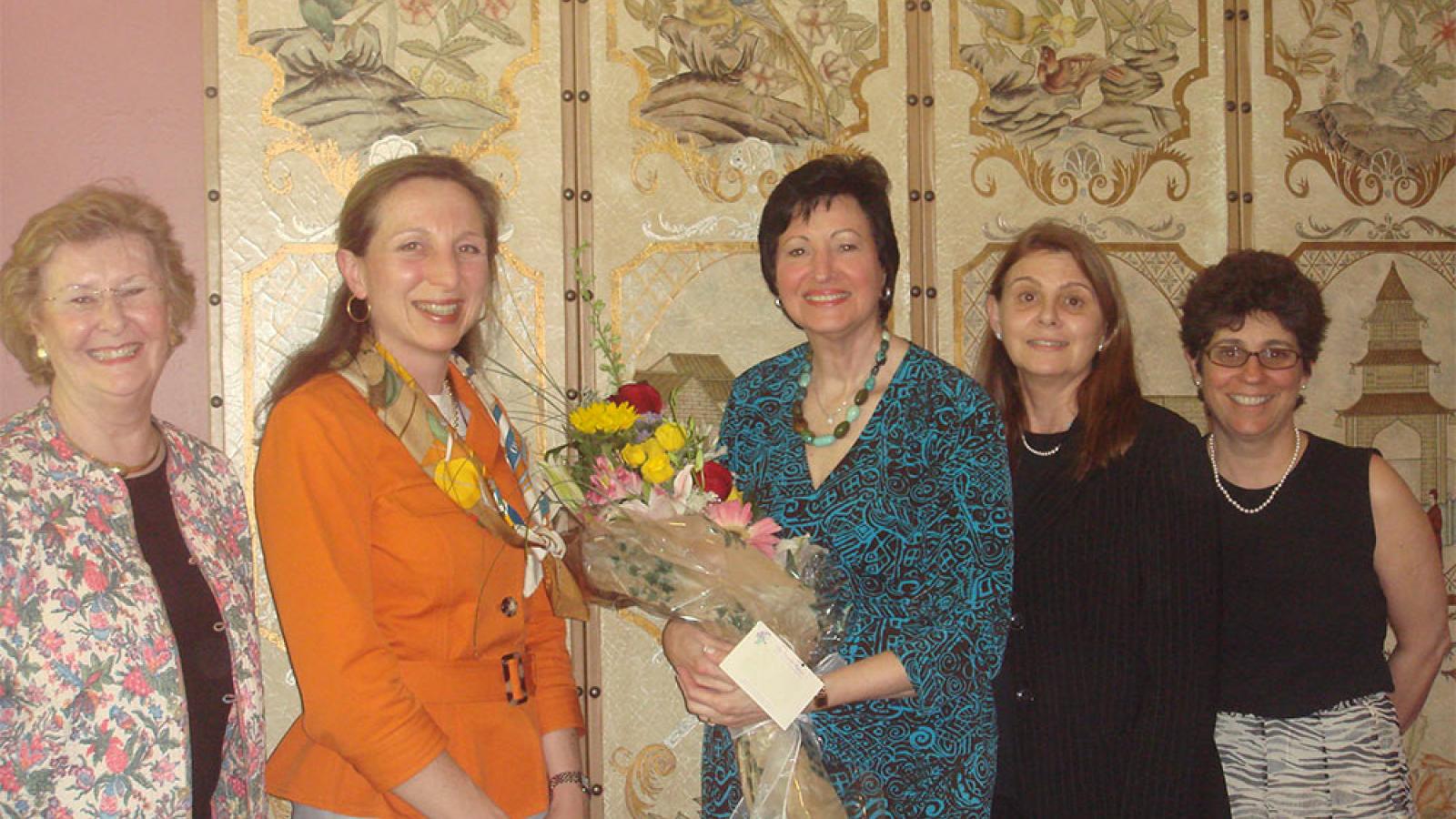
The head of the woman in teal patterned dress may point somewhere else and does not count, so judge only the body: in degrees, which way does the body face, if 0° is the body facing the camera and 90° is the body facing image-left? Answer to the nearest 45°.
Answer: approximately 45°

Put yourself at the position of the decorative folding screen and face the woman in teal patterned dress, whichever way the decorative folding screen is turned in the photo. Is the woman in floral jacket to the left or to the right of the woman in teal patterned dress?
right

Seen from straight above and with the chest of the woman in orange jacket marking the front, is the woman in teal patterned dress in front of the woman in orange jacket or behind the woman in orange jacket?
in front

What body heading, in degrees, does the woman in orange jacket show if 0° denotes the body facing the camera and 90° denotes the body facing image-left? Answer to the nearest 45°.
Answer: approximately 315°

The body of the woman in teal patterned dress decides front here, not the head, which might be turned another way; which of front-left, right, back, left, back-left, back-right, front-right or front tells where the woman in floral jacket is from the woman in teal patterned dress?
front-right

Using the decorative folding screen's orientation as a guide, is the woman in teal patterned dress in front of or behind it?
in front

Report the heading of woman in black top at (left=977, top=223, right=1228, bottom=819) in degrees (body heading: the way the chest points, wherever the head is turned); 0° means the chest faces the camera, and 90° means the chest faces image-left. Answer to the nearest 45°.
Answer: approximately 45°

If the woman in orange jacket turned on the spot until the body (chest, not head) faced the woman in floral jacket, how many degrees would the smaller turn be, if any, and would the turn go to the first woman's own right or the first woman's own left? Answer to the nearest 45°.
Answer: approximately 135° to the first woman's own right

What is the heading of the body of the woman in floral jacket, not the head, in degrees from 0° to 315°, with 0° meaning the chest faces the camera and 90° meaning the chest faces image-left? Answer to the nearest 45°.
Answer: approximately 315°
